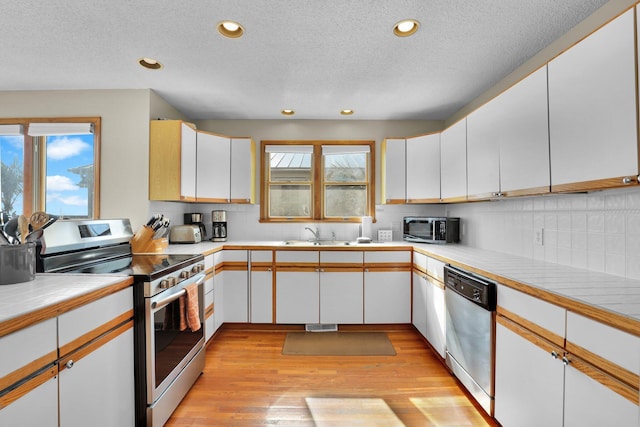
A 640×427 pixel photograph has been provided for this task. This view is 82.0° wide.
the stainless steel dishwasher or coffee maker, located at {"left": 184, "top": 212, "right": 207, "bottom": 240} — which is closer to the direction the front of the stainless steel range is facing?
the stainless steel dishwasher

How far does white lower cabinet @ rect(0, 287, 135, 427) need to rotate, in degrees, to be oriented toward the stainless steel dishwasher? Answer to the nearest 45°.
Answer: approximately 45° to its left

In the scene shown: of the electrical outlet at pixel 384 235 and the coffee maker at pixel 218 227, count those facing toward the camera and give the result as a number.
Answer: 2

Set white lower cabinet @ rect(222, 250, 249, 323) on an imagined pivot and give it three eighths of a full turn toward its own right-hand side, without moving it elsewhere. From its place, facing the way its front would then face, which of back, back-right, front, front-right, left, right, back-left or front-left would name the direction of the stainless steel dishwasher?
back

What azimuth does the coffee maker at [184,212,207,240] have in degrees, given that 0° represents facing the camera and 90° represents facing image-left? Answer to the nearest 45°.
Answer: approximately 315°

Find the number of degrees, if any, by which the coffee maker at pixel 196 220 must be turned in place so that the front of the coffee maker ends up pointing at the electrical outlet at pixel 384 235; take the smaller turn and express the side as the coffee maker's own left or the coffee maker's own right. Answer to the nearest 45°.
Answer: approximately 45° to the coffee maker's own left

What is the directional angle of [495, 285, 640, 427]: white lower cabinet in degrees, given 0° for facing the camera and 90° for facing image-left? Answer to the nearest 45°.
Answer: approximately 45°

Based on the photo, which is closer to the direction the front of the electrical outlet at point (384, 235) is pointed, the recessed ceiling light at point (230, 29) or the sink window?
the recessed ceiling light

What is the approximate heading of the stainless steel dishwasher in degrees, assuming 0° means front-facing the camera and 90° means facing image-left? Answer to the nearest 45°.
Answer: approximately 45°

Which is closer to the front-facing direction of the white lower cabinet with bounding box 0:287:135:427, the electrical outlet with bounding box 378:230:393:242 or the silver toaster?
the electrical outlet
